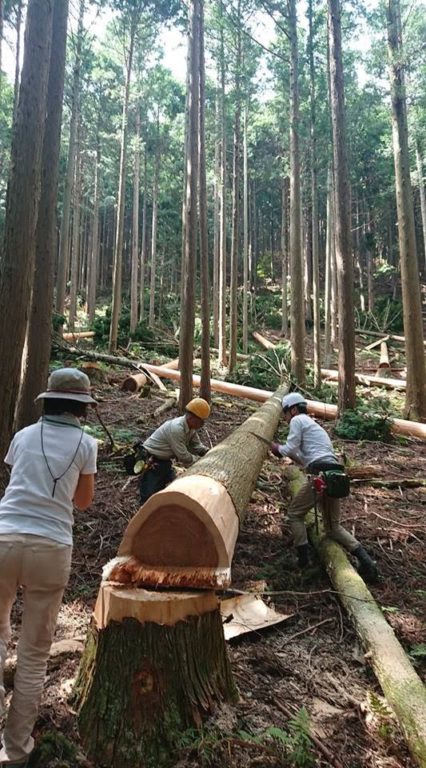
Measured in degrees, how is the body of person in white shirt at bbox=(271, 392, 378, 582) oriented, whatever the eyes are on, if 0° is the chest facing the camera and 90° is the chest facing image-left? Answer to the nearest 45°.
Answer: approximately 90°

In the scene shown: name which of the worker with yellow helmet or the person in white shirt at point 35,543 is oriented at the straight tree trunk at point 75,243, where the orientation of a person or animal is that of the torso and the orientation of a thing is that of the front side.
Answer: the person in white shirt

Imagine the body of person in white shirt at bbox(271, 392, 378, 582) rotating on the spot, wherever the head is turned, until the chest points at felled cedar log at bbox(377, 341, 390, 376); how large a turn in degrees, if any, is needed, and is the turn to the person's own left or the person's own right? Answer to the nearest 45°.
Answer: approximately 90° to the person's own right

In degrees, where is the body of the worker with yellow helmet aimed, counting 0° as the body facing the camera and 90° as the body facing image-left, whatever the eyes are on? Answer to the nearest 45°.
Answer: approximately 270°

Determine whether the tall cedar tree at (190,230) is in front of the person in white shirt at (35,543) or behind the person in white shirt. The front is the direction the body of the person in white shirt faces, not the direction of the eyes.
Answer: in front

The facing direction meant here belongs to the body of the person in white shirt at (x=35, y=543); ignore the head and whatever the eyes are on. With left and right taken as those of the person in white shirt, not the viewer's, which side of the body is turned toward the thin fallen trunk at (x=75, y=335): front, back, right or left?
front

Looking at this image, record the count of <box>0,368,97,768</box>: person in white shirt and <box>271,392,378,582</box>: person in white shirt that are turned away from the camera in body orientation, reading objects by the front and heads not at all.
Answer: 1

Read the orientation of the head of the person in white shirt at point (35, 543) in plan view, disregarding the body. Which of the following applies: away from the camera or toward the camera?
away from the camera

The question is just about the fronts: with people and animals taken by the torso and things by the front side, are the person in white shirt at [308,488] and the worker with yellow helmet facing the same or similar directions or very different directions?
very different directions

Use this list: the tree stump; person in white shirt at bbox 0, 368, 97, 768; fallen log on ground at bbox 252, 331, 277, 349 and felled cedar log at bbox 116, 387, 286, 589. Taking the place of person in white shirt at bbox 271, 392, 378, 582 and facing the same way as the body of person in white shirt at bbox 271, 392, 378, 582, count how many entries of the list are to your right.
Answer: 1

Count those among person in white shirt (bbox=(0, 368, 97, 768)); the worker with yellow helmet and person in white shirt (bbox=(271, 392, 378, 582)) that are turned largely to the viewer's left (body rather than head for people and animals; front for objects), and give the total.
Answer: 1

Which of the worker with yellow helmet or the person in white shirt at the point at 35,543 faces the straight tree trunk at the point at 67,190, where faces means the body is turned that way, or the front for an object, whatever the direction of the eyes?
the person in white shirt

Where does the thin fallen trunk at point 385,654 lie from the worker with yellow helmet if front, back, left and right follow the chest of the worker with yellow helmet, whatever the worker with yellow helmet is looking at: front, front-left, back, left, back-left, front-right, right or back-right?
front-right

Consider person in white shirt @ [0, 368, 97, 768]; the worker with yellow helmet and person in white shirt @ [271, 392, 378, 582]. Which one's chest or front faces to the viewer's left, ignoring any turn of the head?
person in white shirt @ [271, 392, 378, 582]

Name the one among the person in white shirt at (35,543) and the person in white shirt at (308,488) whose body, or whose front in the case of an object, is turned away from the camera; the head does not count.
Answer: the person in white shirt at (35,543)

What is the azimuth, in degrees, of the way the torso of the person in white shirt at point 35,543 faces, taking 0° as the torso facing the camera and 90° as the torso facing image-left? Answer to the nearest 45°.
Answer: approximately 180°
